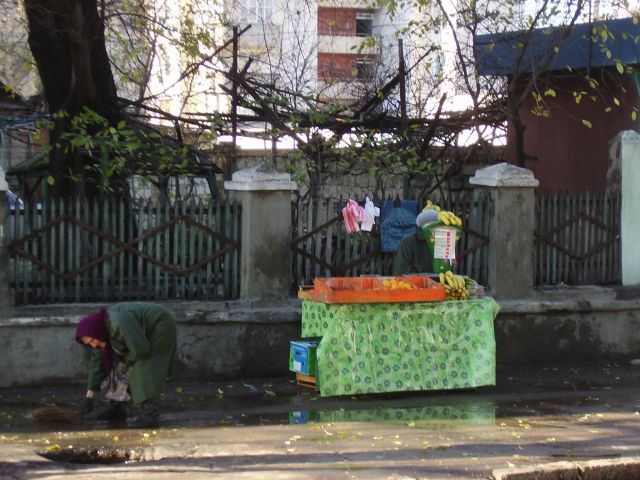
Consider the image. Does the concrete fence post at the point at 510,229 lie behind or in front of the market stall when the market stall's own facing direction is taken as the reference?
behind

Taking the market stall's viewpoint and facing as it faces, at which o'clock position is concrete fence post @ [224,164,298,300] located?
The concrete fence post is roughly at 4 o'clock from the market stall.

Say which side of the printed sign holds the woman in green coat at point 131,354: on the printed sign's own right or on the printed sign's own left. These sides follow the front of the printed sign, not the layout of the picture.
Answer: on the printed sign's own right

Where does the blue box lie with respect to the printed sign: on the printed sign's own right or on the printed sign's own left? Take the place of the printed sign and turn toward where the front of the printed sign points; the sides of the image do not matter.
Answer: on the printed sign's own right

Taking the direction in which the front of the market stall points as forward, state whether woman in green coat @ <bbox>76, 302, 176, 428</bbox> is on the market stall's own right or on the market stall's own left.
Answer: on the market stall's own right

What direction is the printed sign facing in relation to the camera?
toward the camera

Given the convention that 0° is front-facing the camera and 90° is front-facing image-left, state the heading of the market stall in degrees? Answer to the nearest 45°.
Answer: approximately 0°
